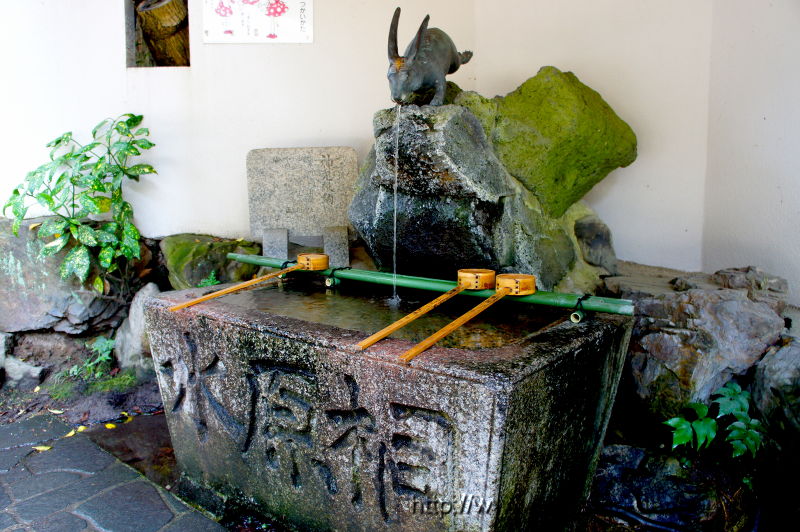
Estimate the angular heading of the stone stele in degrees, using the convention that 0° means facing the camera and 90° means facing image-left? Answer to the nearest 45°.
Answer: approximately 0°

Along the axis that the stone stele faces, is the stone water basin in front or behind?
in front

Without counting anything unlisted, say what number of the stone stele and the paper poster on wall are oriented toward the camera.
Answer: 2

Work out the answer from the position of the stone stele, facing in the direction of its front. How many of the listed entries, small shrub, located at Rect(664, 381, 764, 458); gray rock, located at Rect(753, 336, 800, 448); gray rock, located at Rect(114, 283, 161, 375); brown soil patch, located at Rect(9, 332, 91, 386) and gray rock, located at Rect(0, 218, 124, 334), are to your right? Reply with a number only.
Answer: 3
